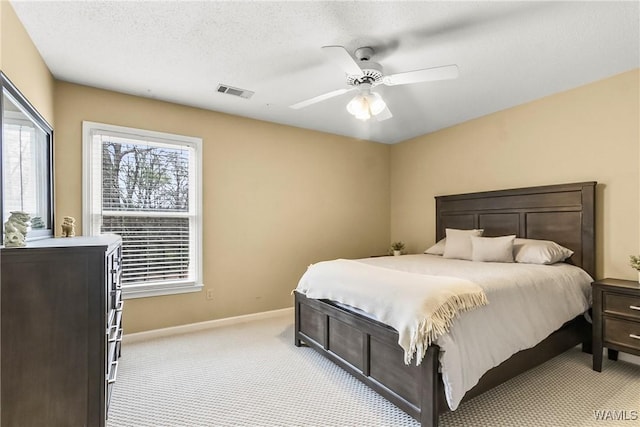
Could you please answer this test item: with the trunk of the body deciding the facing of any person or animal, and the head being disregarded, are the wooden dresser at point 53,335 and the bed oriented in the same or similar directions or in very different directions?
very different directions

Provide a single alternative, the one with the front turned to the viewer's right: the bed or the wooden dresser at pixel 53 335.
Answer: the wooden dresser

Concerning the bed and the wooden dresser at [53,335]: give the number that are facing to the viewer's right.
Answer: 1

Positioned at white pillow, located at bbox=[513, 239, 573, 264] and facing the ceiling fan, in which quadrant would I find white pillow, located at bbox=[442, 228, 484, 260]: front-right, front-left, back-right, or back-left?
front-right

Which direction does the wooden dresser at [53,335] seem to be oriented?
to the viewer's right

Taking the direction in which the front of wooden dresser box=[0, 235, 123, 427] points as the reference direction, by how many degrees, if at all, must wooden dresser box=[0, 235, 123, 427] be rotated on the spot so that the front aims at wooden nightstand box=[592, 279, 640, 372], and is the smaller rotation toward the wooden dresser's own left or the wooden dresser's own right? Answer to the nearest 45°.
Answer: approximately 45° to the wooden dresser's own right

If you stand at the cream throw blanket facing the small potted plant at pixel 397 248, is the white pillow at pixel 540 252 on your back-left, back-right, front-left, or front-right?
front-right

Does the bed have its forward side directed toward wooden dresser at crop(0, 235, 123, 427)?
yes

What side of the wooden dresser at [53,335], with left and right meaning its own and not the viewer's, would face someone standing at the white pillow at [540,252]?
front

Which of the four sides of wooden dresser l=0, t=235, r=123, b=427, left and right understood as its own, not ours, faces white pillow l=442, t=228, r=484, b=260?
front

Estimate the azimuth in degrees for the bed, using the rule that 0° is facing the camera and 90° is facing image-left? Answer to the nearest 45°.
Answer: approximately 45°

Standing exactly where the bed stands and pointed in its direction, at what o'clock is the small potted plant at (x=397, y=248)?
The small potted plant is roughly at 4 o'clock from the bed.

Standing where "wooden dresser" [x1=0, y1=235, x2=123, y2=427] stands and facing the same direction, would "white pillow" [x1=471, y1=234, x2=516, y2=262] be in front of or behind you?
in front
